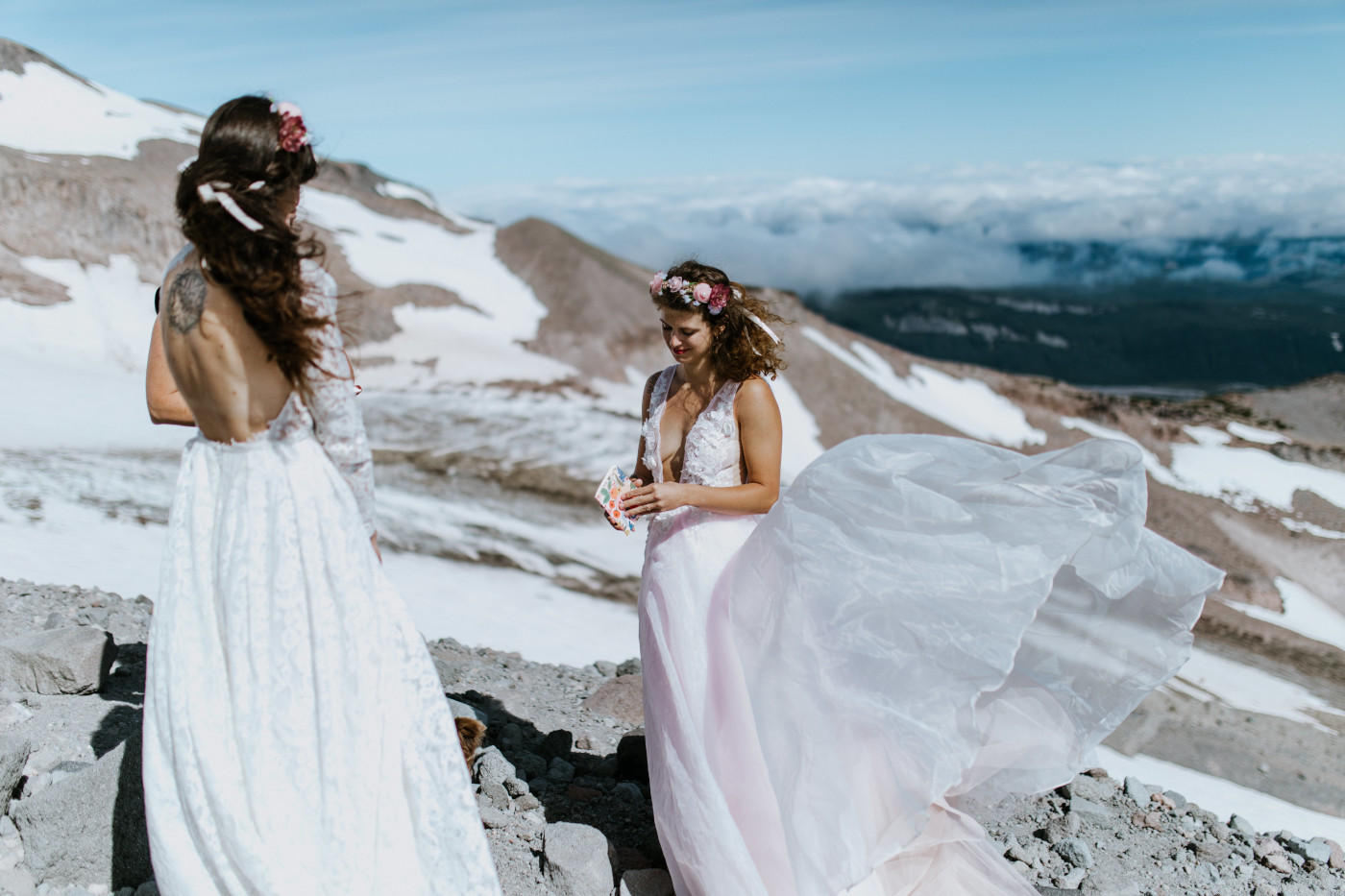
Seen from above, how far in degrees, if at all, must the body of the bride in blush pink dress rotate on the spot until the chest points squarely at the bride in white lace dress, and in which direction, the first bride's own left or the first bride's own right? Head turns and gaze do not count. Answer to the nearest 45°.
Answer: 0° — they already face them

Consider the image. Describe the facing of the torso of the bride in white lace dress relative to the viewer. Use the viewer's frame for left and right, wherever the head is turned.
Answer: facing away from the viewer and to the right of the viewer

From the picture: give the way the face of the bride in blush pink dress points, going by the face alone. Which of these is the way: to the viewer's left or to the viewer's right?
to the viewer's left

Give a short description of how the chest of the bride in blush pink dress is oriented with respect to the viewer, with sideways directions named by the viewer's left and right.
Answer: facing the viewer and to the left of the viewer

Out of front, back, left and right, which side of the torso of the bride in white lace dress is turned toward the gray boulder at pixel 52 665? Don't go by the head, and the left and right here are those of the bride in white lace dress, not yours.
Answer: left

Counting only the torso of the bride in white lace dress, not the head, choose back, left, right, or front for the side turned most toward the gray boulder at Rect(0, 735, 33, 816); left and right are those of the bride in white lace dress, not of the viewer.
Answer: left

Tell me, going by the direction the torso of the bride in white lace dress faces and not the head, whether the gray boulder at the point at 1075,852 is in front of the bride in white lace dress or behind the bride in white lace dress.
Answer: in front

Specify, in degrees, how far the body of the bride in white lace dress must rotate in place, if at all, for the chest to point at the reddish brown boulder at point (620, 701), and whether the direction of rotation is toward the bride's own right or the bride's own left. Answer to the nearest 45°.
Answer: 0° — they already face it

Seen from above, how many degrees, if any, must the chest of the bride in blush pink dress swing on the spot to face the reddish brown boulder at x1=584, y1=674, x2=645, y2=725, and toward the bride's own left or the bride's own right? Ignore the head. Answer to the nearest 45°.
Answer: approximately 90° to the bride's own right

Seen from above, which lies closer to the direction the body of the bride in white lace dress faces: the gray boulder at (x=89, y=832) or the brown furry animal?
the brown furry animal
